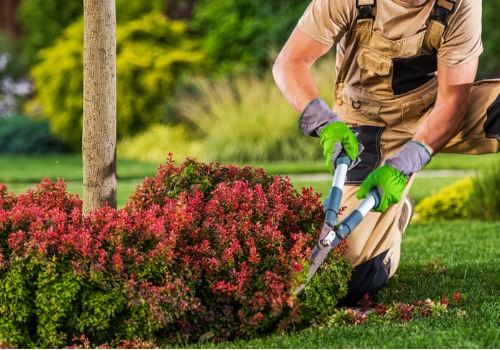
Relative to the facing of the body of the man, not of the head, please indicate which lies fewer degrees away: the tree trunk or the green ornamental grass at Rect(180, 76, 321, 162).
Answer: the tree trunk

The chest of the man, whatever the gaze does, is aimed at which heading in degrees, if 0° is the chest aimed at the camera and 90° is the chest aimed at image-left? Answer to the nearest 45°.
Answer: approximately 0°

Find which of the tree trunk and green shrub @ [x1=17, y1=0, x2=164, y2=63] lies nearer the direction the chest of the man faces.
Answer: the tree trunk

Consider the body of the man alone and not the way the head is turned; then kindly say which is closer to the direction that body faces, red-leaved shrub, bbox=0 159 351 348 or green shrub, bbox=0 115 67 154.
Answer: the red-leaved shrub
